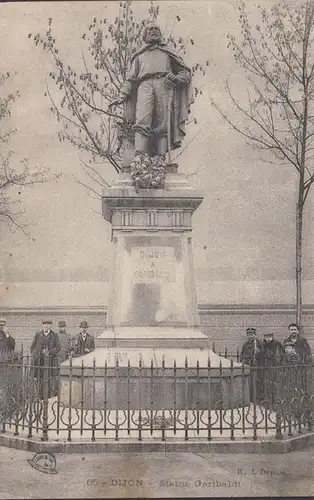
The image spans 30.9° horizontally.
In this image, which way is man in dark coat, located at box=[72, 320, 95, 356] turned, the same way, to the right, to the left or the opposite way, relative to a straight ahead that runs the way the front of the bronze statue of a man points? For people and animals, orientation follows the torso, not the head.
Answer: the same way

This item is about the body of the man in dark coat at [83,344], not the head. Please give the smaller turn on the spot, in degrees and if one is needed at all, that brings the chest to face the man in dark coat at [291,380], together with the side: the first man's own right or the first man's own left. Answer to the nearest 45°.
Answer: approximately 45° to the first man's own left

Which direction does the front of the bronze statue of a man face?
toward the camera

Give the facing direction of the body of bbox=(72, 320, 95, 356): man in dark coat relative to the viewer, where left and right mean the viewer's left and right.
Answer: facing the viewer

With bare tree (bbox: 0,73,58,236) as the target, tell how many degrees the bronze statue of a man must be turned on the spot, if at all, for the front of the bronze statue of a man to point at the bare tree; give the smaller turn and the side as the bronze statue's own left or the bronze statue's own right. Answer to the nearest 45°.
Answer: approximately 135° to the bronze statue's own right

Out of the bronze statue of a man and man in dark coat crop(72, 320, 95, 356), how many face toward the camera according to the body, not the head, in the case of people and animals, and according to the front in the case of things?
2
